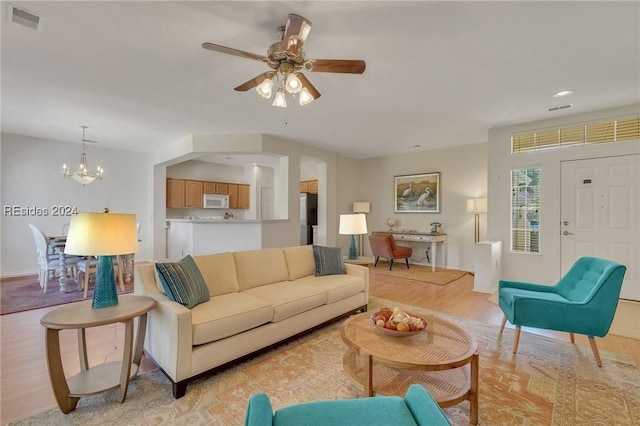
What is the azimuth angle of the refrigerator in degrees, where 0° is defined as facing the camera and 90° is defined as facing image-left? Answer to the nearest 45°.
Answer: approximately 45°

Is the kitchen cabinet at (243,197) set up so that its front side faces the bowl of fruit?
yes

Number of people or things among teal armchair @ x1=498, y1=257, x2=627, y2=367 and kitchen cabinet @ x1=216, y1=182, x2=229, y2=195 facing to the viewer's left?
1

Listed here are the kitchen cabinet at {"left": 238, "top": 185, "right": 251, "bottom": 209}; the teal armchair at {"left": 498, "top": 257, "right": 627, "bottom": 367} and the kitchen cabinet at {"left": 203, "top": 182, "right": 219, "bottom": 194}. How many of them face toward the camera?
2

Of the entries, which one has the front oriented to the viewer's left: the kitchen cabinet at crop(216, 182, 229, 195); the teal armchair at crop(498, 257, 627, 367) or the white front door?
the teal armchair

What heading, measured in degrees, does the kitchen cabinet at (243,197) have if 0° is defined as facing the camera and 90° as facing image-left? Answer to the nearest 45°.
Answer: approximately 0°

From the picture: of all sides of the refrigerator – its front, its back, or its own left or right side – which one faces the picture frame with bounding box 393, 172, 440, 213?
left

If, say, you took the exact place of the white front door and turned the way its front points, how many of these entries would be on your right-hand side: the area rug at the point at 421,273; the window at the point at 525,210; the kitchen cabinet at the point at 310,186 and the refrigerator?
4

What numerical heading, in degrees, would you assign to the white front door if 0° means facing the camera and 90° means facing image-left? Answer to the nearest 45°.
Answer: approximately 0°

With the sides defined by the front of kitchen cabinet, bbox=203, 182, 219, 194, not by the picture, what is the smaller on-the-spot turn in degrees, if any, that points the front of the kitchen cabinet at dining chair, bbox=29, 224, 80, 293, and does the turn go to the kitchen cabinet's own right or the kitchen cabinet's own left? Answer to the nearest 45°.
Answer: approximately 45° to the kitchen cabinet's own right
